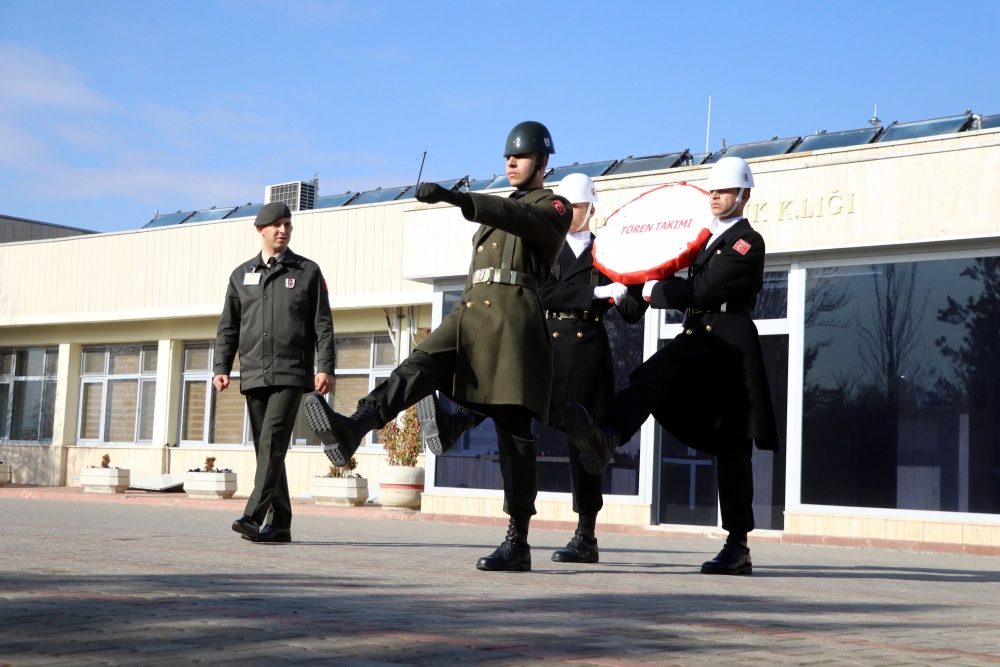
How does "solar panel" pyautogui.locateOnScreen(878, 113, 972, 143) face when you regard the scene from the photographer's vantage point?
facing the viewer and to the left of the viewer

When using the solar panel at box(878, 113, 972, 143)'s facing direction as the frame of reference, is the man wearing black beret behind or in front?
in front

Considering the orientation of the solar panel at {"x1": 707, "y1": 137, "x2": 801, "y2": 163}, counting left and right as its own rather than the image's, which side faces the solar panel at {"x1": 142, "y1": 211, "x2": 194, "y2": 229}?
right

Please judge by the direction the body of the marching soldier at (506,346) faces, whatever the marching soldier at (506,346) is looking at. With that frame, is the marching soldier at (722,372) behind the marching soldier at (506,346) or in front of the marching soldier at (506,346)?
behind

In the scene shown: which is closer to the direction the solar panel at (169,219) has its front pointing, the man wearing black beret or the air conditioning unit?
the man wearing black beret

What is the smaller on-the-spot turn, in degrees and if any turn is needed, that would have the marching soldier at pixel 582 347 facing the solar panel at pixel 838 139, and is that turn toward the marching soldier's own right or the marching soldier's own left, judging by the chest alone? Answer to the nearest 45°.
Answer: approximately 135° to the marching soldier's own right

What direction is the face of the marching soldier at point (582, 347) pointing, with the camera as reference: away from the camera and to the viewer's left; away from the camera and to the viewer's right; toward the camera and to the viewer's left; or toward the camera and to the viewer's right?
toward the camera and to the viewer's left

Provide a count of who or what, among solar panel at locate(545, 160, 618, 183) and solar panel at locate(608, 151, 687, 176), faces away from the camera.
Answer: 0

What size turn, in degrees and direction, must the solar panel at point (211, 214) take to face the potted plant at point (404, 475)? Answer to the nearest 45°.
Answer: approximately 45° to its left

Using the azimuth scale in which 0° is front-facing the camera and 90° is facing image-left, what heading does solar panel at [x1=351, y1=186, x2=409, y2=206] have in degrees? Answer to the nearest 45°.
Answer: approximately 45°
